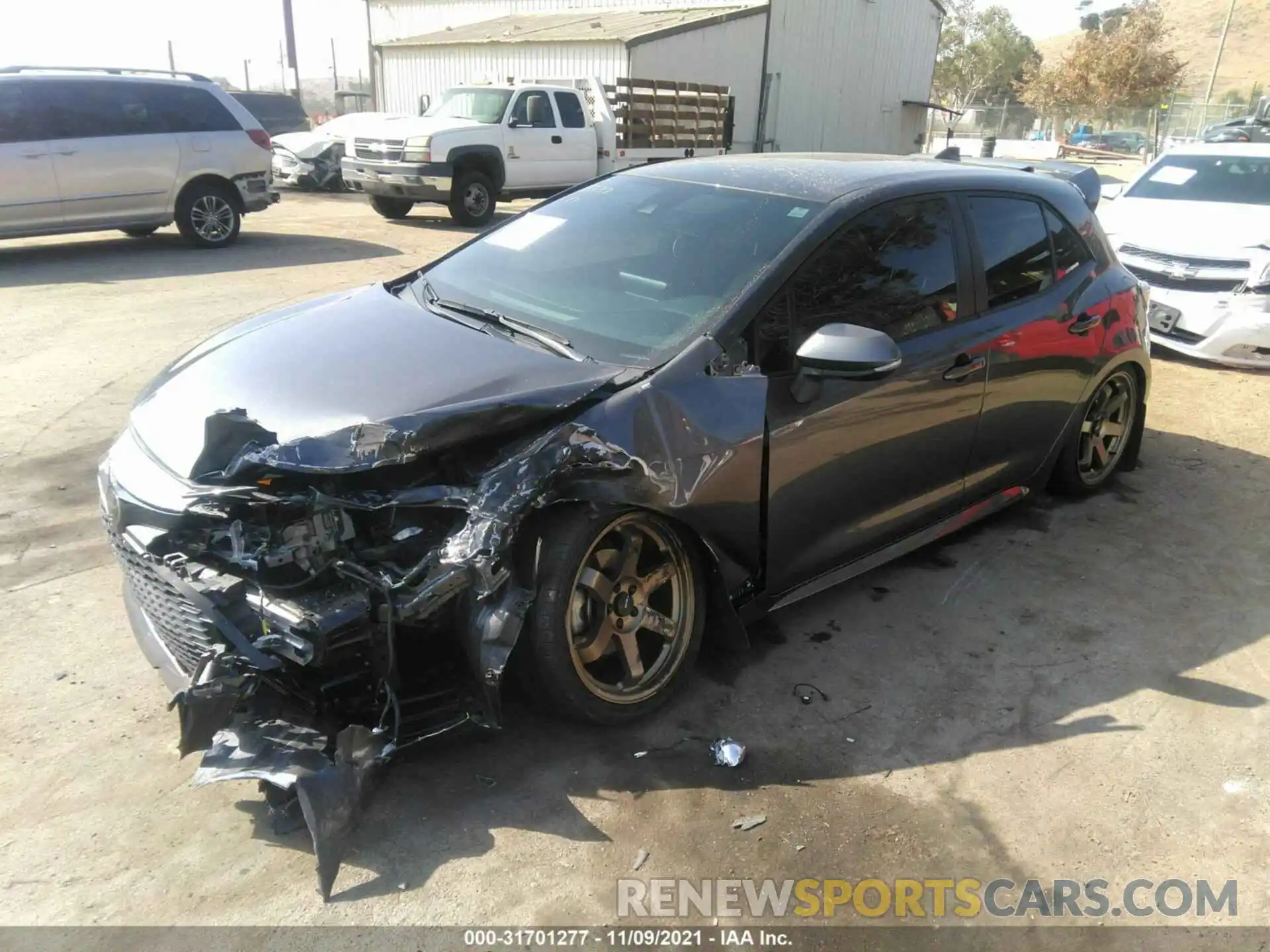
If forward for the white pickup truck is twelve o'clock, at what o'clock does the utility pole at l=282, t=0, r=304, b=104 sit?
The utility pole is roughly at 4 o'clock from the white pickup truck.

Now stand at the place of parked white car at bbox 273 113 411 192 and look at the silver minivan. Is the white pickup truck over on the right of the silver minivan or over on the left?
left

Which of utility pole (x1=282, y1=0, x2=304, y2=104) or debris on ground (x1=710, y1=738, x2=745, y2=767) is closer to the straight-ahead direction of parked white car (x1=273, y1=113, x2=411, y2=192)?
the debris on ground

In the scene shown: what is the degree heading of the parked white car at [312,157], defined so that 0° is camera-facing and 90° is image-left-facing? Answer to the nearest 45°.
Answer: approximately 45°

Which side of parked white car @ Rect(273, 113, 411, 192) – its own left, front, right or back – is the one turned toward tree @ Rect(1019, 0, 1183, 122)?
back

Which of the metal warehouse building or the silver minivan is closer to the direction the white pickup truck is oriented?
the silver minivan

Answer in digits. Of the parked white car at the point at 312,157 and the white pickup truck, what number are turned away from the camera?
0

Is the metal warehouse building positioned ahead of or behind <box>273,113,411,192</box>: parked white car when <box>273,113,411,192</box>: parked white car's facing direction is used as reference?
behind

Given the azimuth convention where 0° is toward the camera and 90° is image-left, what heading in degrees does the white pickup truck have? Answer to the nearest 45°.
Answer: approximately 45°

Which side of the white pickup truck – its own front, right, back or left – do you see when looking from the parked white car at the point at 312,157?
right

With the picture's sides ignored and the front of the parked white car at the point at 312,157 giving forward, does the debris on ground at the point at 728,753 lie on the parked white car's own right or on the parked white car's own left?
on the parked white car's own left

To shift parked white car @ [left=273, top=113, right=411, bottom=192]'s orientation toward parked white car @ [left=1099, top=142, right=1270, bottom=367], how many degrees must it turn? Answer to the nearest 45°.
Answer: approximately 90° to its left

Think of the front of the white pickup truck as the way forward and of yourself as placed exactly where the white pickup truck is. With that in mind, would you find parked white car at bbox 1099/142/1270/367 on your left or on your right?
on your left
